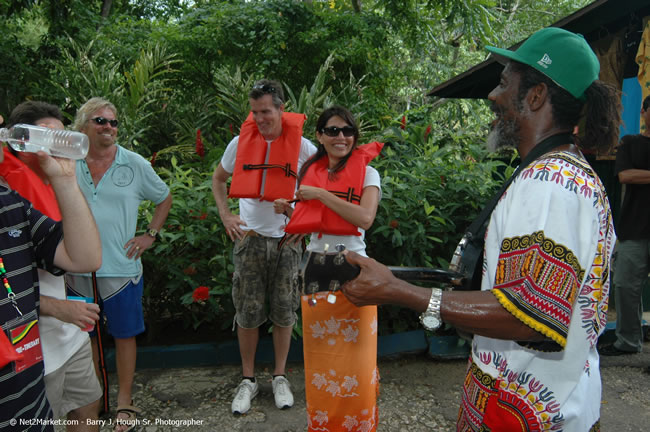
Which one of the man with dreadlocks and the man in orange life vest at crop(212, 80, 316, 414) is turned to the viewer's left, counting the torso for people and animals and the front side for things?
the man with dreadlocks

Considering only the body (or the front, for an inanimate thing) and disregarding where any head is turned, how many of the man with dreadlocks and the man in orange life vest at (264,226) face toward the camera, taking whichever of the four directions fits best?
1

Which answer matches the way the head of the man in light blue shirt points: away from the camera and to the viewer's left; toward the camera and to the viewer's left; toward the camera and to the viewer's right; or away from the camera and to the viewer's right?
toward the camera and to the viewer's right

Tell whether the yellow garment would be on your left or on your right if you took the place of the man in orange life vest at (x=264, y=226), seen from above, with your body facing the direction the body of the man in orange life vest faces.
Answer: on your left

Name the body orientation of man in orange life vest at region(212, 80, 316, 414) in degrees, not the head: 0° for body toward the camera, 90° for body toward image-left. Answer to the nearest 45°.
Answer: approximately 0°

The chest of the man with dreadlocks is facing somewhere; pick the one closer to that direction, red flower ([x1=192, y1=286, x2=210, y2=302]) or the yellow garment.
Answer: the red flower

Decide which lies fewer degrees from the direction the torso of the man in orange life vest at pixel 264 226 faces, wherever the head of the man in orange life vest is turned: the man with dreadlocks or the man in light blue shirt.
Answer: the man with dreadlocks

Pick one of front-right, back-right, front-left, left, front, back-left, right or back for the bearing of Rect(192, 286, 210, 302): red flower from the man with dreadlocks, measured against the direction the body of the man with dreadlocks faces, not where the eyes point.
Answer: front-right

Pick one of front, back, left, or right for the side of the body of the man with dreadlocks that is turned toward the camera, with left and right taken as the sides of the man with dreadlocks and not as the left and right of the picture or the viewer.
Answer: left

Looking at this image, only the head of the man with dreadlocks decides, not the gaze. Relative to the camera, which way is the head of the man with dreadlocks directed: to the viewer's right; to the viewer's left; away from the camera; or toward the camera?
to the viewer's left
